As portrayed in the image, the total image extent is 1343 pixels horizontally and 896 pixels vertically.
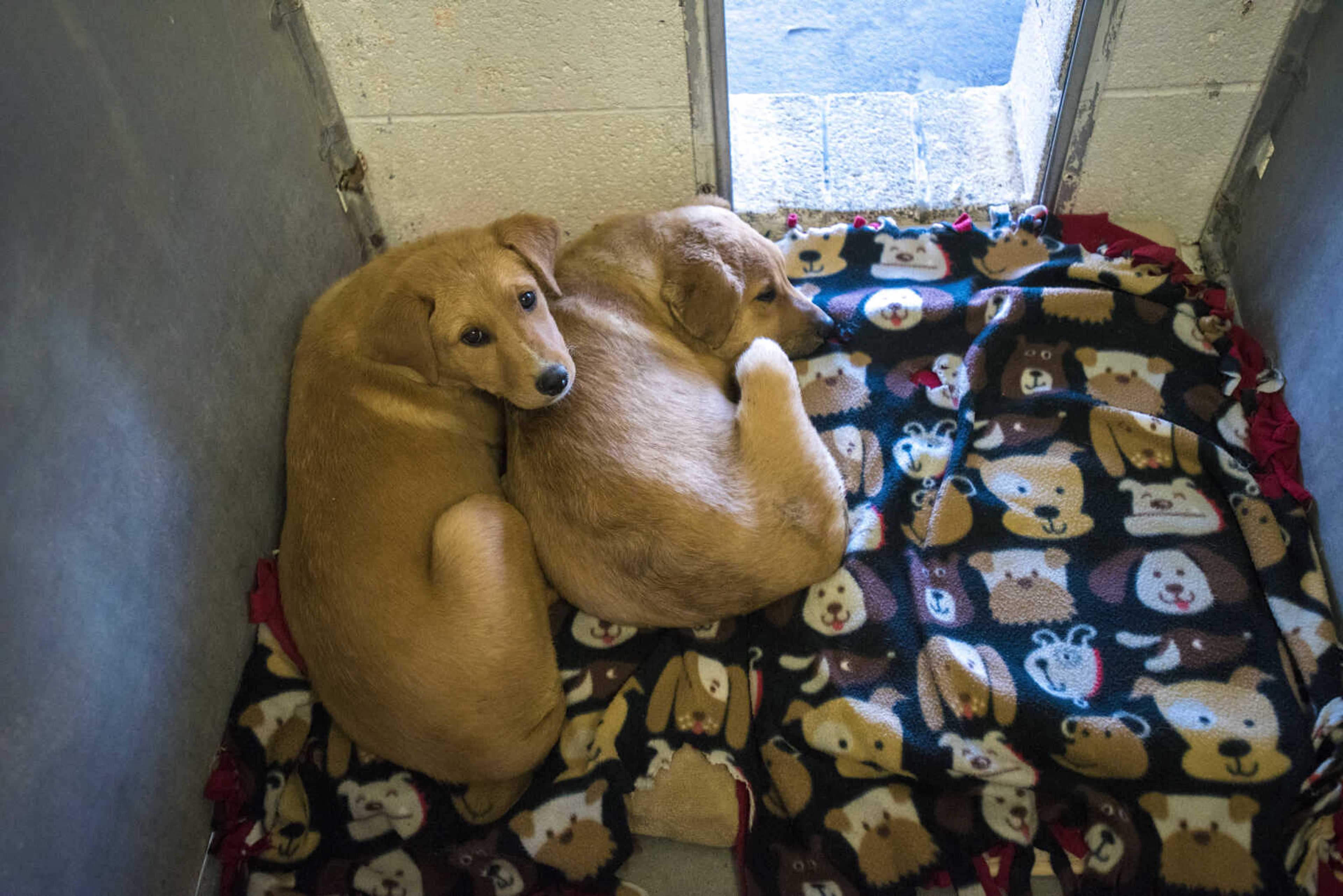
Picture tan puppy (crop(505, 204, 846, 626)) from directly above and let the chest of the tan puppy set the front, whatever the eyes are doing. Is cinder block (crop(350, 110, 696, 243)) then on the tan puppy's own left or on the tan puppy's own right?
on the tan puppy's own left

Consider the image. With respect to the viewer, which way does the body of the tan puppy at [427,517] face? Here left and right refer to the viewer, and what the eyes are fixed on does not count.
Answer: facing away from the viewer and to the right of the viewer

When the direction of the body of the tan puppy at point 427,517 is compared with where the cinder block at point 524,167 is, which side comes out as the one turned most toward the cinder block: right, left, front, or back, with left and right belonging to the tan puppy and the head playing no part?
front

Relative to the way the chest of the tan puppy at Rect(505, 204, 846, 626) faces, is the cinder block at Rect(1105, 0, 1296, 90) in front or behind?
in front

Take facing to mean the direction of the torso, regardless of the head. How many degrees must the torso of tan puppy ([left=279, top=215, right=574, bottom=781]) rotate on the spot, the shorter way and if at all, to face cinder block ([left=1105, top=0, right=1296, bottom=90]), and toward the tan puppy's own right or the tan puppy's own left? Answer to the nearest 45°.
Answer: approximately 45° to the tan puppy's own right

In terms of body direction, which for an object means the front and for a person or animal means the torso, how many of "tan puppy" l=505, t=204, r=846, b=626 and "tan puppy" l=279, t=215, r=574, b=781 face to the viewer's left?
0
